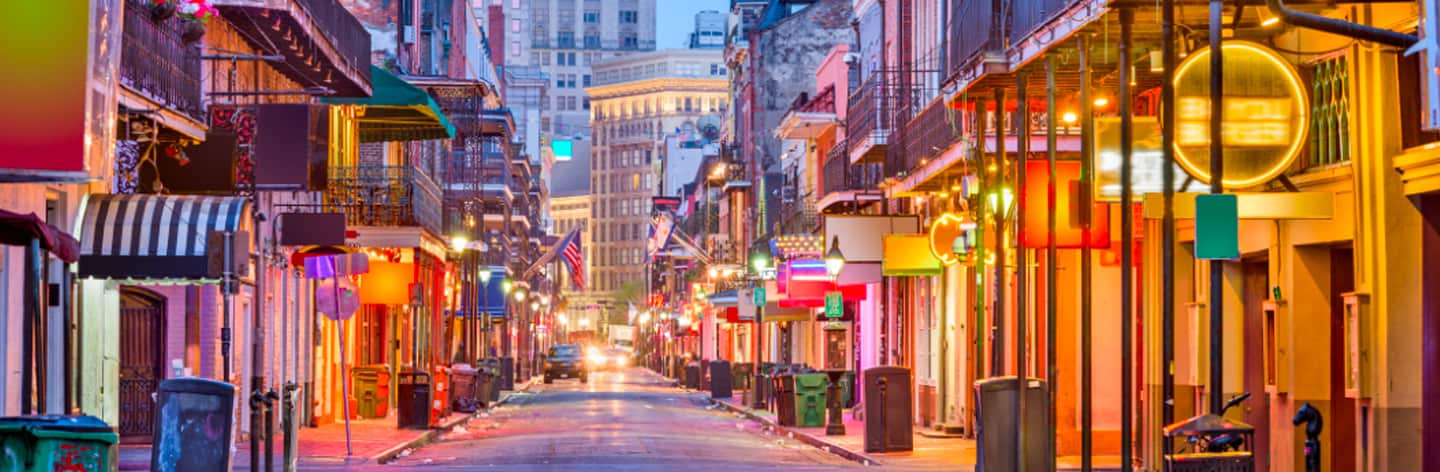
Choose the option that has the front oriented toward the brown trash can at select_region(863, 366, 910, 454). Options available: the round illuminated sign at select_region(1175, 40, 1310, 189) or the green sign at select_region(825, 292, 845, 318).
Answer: the green sign

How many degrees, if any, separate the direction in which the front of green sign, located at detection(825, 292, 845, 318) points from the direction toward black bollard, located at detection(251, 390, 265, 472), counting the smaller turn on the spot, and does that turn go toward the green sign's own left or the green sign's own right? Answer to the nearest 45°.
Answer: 0° — it already faces it

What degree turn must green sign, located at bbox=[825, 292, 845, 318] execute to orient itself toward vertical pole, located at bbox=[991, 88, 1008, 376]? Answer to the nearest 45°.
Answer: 0° — it already faces it

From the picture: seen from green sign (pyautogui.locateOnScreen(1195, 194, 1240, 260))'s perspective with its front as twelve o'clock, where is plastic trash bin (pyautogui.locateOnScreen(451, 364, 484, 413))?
The plastic trash bin is roughly at 5 o'clock from the green sign.

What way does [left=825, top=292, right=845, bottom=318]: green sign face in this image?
toward the camera

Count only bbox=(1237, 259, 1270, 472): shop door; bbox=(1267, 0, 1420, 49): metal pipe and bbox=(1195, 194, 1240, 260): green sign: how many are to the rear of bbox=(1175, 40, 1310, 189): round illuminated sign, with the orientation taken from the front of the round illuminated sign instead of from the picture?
1

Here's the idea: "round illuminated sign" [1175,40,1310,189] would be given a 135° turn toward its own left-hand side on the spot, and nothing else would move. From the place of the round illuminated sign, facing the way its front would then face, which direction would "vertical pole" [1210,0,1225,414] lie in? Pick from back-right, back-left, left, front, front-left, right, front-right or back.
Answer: back-right

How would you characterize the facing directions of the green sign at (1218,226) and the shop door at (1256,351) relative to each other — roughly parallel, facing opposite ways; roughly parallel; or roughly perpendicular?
roughly perpendicular

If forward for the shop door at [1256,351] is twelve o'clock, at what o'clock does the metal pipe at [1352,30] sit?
The metal pipe is roughly at 9 o'clock from the shop door.

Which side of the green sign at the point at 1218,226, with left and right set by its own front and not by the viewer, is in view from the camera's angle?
front

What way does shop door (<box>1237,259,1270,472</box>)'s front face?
to the viewer's left

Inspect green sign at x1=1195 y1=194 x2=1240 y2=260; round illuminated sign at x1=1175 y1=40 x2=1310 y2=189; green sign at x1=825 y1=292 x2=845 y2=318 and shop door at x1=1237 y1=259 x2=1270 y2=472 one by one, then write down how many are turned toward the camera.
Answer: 3

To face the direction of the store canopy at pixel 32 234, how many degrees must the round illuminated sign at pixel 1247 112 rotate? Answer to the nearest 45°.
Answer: approximately 90° to its right

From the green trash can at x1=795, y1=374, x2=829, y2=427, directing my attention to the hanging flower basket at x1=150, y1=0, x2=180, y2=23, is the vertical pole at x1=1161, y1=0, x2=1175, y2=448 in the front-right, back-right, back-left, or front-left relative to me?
front-left

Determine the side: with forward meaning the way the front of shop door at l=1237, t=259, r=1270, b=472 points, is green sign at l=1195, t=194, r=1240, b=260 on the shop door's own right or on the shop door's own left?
on the shop door's own left

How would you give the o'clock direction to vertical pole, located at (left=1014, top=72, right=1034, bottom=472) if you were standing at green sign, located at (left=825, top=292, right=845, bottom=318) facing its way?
The vertical pole is roughly at 12 o'clock from the green sign.

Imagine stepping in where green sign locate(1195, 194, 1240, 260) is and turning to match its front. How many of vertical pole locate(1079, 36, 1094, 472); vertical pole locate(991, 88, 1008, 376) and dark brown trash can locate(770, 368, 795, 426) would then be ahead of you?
0

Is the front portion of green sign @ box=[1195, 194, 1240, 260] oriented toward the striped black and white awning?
no

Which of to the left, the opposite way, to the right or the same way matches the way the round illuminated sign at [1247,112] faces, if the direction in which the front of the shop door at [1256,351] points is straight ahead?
to the left

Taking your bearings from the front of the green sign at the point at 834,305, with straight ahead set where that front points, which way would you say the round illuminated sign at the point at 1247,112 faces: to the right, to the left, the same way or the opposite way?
the same way

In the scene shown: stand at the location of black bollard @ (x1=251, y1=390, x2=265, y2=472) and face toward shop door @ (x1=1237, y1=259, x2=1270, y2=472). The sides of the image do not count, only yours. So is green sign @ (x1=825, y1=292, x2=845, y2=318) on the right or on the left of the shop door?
left

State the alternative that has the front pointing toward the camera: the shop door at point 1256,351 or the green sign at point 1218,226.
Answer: the green sign

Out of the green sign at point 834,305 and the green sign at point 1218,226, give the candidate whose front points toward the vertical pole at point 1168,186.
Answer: the green sign at point 834,305
